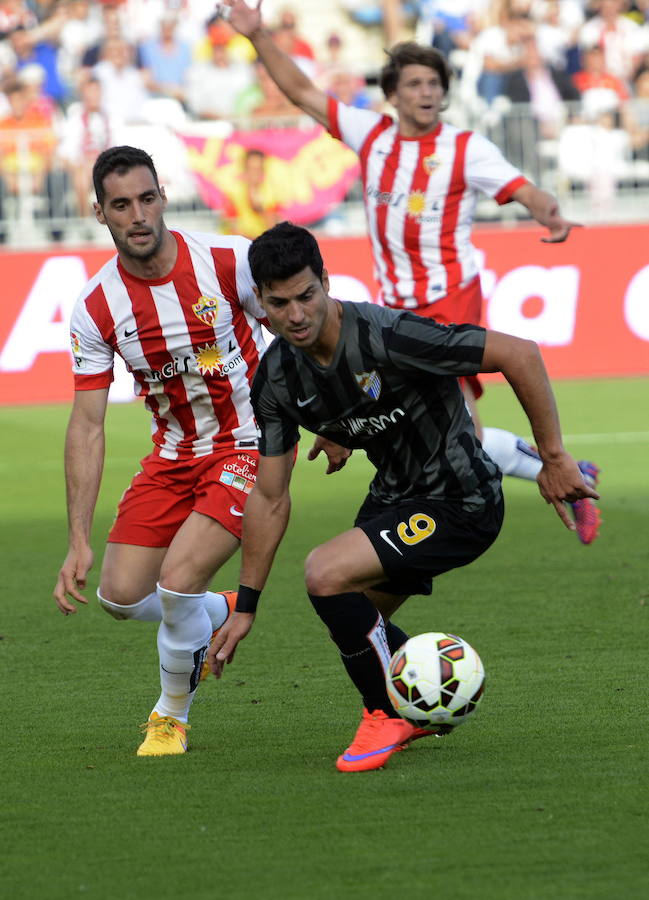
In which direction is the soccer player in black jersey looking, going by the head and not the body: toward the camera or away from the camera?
toward the camera

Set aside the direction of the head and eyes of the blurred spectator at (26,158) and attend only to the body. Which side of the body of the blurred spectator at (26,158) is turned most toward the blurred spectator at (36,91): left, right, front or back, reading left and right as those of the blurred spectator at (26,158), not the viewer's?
back

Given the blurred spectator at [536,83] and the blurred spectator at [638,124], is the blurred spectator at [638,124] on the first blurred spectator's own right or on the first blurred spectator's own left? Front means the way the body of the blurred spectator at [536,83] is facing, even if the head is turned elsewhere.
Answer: on the first blurred spectator's own left

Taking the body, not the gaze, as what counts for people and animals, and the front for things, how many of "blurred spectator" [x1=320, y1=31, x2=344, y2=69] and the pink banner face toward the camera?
2

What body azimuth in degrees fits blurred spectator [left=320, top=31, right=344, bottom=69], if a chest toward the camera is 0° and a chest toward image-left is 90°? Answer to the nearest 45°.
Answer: approximately 0°

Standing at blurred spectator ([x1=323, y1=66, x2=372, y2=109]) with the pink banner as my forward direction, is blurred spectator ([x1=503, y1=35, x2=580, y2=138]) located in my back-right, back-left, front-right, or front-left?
back-left

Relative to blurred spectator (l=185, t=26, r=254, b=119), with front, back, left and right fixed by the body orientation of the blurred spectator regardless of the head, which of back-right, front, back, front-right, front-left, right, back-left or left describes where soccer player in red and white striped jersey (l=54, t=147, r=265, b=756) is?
front

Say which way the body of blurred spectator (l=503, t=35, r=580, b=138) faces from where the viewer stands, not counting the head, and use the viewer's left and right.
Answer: facing the viewer

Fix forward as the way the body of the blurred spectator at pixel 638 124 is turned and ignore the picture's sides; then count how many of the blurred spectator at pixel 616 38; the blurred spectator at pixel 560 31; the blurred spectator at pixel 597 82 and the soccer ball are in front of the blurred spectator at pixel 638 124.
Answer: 1

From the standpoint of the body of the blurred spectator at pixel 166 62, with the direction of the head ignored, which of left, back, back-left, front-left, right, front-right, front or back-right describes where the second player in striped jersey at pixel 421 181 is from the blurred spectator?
front

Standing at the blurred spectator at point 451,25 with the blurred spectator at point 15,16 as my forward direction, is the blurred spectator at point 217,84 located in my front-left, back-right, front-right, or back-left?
front-left

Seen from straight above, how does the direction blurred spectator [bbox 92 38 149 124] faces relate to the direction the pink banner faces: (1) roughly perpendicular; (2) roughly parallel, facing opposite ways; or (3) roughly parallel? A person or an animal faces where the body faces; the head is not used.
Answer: roughly parallel

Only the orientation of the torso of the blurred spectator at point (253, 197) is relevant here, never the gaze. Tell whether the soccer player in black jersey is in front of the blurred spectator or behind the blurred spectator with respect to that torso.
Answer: in front

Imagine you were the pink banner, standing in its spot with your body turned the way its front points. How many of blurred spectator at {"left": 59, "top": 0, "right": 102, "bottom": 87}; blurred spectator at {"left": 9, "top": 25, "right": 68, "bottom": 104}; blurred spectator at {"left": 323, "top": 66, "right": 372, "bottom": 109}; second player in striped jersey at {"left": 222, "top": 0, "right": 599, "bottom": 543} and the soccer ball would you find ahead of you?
2

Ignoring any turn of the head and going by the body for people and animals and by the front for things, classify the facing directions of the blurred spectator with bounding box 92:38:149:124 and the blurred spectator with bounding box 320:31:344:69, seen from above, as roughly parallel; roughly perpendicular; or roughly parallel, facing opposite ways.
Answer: roughly parallel

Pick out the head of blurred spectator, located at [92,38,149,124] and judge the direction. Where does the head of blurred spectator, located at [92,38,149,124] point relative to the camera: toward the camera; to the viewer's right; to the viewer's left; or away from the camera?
toward the camera
